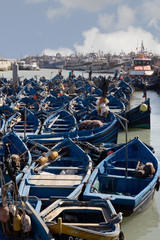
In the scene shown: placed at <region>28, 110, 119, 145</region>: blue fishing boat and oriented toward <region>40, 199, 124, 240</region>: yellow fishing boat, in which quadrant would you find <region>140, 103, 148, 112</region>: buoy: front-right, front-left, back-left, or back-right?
back-left

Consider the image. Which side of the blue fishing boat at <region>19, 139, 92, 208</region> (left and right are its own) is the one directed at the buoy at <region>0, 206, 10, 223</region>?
back

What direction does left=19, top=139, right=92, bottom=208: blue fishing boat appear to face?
away from the camera

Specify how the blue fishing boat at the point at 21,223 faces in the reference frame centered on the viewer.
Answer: facing away from the viewer

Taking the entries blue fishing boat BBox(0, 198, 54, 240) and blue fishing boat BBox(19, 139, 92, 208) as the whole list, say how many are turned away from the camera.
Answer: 2

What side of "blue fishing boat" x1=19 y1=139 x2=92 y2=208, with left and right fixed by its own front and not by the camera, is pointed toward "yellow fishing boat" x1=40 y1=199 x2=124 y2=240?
back

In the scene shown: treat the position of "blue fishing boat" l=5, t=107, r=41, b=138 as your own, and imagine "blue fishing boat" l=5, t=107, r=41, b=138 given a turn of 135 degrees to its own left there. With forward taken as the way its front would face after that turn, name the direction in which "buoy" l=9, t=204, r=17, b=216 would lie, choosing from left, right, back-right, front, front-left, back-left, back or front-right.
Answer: front-left

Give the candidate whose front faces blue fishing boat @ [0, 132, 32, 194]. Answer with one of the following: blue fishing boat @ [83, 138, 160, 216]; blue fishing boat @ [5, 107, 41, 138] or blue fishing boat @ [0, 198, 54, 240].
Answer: blue fishing boat @ [0, 198, 54, 240]

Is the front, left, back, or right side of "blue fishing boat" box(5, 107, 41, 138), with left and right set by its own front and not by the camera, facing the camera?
back

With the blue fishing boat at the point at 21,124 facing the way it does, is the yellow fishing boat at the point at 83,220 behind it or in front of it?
behind

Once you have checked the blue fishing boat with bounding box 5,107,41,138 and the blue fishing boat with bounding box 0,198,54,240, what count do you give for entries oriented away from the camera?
2

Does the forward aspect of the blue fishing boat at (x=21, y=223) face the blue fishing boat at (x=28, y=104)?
yes

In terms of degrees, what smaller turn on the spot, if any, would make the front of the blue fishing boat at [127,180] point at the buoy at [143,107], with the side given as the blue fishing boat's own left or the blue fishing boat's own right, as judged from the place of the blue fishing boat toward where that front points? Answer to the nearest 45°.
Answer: approximately 45° to the blue fishing boat's own left
